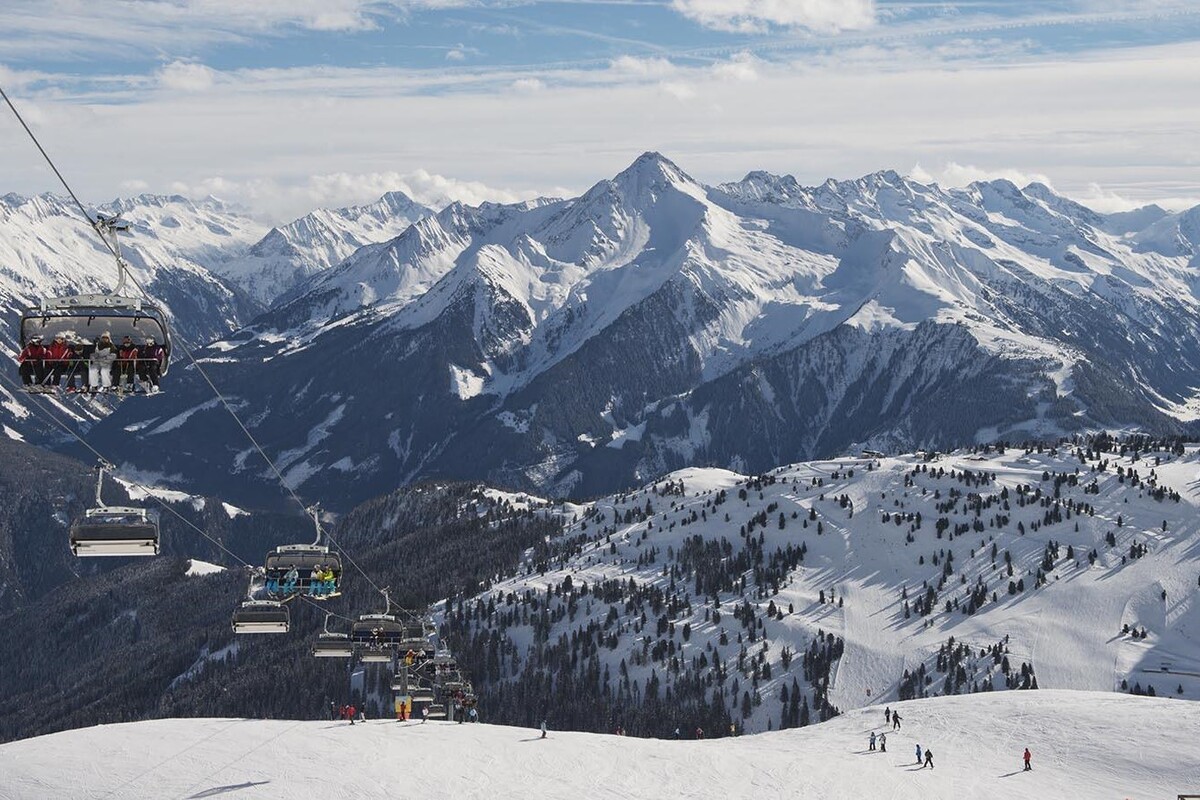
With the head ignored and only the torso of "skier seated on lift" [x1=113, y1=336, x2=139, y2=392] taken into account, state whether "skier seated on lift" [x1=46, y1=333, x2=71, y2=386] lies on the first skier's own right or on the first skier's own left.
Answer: on the first skier's own right

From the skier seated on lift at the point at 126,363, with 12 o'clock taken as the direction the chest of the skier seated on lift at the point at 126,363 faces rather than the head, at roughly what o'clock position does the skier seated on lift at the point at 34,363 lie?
the skier seated on lift at the point at 34,363 is roughly at 3 o'clock from the skier seated on lift at the point at 126,363.

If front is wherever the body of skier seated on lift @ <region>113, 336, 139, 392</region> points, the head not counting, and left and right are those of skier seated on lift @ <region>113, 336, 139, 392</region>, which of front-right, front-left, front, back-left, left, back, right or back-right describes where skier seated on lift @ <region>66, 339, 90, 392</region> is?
right

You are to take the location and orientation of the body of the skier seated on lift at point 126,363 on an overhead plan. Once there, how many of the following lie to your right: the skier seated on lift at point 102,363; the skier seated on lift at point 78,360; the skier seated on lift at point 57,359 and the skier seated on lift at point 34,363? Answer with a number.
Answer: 4

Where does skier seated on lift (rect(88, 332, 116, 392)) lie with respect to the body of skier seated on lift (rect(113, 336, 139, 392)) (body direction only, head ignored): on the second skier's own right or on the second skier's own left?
on the second skier's own right

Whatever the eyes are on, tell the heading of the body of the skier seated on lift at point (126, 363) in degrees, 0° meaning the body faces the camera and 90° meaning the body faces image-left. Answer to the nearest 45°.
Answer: approximately 0°

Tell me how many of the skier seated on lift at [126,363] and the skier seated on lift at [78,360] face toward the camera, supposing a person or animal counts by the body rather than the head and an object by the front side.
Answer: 2

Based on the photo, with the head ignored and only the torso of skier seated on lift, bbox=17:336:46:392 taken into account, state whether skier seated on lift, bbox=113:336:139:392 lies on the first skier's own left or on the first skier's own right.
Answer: on the first skier's own left

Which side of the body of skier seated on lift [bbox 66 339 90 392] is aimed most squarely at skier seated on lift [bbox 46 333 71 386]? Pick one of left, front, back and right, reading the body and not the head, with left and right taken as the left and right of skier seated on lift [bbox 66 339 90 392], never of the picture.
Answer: right
